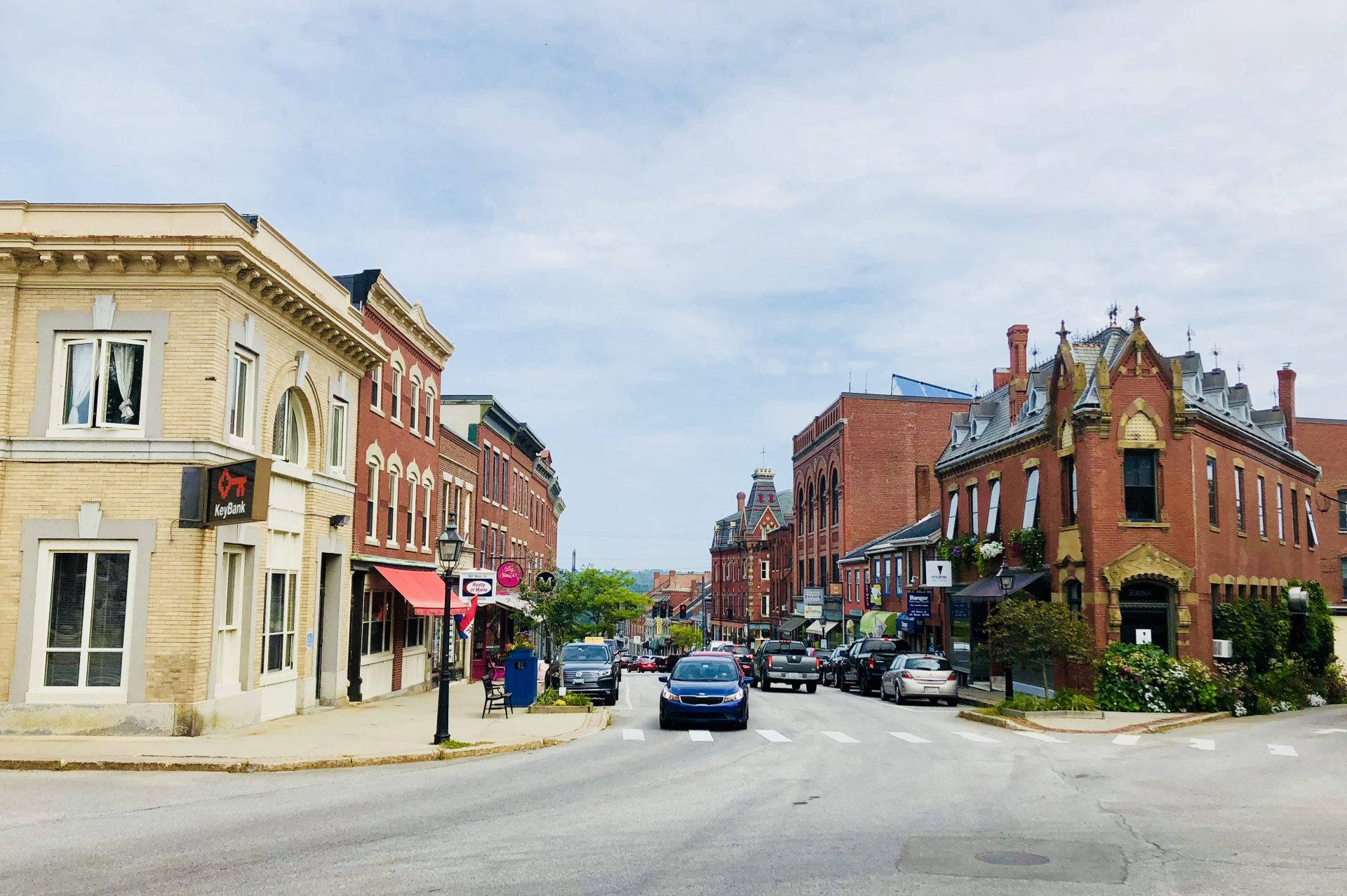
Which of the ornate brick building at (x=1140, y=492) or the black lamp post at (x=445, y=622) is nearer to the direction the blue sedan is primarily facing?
the black lamp post

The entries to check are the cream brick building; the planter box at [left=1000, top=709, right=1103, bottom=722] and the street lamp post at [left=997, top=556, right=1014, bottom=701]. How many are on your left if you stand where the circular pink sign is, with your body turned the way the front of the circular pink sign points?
2

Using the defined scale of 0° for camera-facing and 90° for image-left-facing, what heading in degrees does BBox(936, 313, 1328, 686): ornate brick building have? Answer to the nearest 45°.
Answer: approximately 0°

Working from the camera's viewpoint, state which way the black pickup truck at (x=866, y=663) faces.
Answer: facing away from the viewer and to the left of the viewer

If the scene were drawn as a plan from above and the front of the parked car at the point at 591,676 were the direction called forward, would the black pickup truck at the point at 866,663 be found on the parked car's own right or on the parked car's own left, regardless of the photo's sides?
on the parked car's own left

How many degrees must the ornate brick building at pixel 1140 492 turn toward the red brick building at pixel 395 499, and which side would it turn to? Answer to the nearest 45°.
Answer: approximately 90° to its right

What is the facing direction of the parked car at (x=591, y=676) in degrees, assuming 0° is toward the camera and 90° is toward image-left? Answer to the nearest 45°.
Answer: approximately 0°

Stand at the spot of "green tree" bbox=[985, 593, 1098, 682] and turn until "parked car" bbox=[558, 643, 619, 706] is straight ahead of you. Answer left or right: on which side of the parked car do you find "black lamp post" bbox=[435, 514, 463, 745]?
left

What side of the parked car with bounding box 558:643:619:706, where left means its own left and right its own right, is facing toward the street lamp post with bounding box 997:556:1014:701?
left
